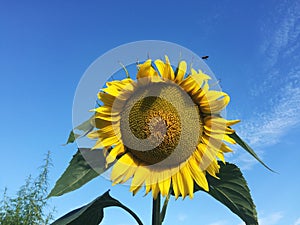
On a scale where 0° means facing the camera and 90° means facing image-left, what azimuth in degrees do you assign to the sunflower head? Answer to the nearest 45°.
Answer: approximately 0°
